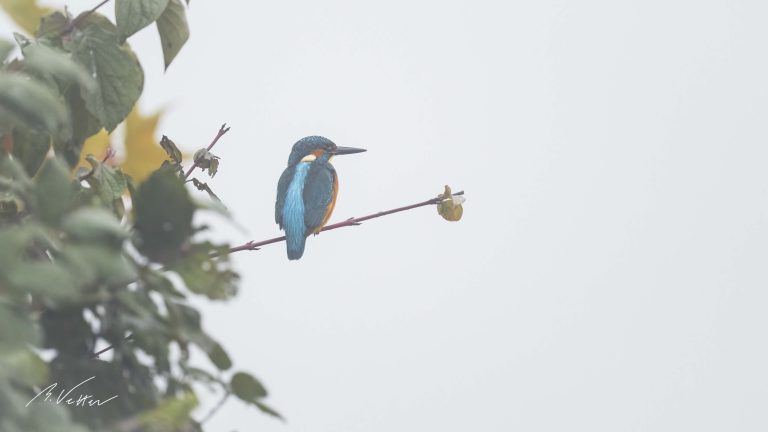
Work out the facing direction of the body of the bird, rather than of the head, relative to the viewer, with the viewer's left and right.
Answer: facing away from the viewer and to the right of the viewer

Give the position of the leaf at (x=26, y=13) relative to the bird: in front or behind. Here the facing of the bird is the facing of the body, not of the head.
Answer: behind

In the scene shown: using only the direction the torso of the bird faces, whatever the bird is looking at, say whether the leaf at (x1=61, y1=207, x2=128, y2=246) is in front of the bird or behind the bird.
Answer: behind

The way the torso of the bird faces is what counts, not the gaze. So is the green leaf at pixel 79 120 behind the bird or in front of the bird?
behind

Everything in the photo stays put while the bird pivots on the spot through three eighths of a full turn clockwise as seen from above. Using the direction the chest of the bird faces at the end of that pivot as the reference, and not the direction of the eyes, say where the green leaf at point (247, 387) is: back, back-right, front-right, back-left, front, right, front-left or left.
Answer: front

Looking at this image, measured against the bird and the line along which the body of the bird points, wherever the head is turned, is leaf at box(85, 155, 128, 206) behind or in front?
behind
